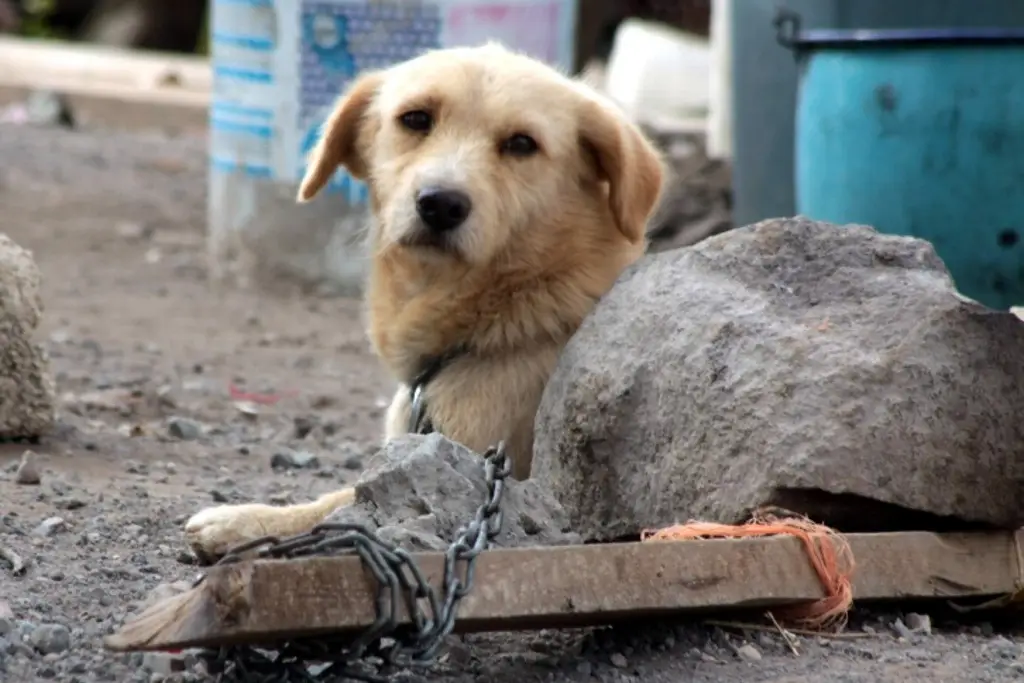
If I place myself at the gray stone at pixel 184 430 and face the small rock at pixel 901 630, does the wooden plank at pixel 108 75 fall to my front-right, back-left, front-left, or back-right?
back-left

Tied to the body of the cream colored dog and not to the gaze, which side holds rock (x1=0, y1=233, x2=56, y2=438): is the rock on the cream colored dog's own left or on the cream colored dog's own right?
on the cream colored dog's own right

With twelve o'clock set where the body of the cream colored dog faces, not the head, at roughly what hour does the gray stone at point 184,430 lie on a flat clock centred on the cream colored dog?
The gray stone is roughly at 3 o'clock from the cream colored dog.

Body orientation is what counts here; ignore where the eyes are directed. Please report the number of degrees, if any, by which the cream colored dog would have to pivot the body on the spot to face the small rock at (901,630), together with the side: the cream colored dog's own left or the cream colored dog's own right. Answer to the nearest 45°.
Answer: approximately 90° to the cream colored dog's own left

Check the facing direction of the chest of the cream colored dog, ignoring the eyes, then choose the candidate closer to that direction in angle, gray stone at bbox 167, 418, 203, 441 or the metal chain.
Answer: the metal chain

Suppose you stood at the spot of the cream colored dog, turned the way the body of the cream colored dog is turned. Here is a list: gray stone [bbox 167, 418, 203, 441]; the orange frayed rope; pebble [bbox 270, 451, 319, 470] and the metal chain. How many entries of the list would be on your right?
2

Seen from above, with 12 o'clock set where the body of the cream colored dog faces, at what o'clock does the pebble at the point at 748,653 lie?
The pebble is roughly at 10 o'clock from the cream colored dog.

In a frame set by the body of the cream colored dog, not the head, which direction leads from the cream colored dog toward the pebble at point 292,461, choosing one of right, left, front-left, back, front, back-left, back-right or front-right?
right

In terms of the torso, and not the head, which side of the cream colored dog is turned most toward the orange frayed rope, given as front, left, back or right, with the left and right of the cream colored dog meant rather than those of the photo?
left

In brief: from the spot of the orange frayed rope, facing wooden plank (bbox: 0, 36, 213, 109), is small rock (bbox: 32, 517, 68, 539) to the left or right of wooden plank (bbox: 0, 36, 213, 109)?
left

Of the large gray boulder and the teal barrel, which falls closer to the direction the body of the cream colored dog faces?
the large gray boulder

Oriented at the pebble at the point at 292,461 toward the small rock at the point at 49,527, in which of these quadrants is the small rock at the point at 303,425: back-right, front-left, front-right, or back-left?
back-right

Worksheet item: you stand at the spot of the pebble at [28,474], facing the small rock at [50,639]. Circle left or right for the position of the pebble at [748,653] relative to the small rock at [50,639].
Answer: left

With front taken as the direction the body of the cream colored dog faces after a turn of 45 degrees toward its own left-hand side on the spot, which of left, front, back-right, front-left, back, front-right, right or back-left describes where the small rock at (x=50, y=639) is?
front-right

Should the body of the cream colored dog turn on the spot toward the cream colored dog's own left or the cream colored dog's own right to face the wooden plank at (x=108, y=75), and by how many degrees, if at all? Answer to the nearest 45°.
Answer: approximately 135° to the cream colored dog's own right

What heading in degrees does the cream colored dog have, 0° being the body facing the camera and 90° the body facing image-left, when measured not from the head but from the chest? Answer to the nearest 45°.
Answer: approximately 45°

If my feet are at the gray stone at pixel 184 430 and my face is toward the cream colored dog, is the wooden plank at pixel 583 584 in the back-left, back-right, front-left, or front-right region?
front-right

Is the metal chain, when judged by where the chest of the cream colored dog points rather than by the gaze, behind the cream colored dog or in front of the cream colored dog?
in front
